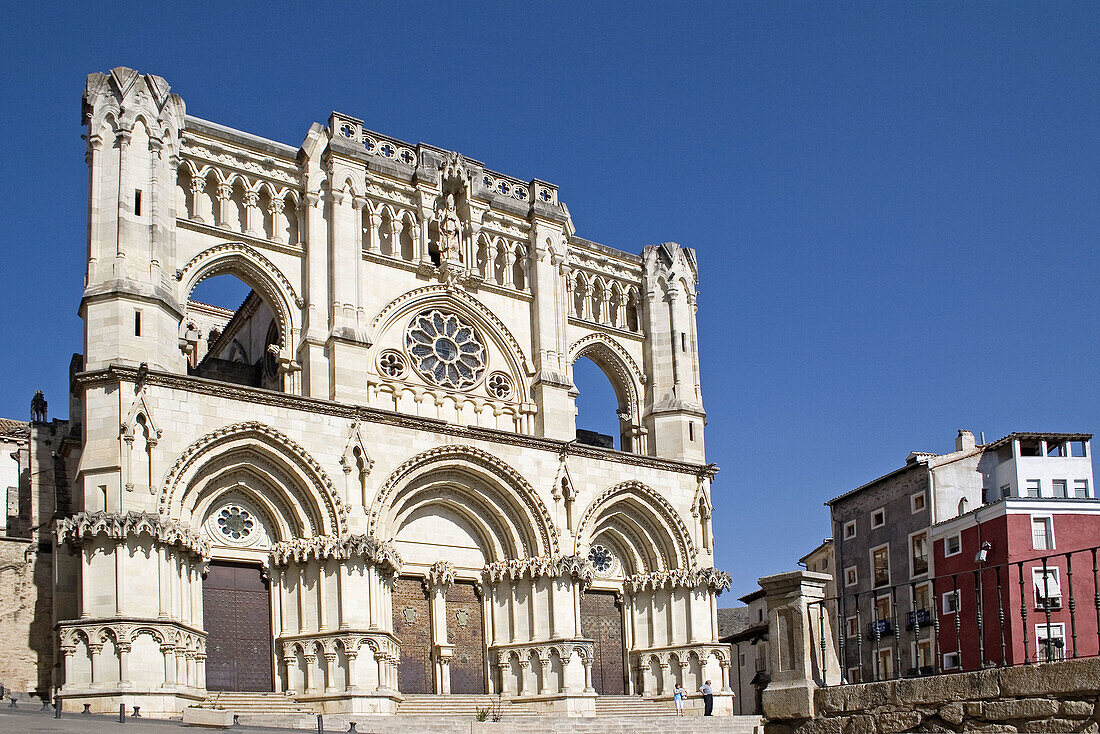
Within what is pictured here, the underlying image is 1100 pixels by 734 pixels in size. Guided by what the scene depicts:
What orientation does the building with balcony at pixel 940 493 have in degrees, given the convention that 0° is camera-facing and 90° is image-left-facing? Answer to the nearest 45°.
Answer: approximately 45°

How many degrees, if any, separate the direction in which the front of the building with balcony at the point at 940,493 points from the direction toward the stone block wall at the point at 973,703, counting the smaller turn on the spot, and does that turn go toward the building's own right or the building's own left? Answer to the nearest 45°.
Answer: approximately 45° to the building's own left

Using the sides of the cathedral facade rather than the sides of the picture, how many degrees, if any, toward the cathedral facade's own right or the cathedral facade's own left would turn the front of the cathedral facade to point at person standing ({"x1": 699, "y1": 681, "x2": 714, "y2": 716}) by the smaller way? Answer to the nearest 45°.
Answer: approximately 45° to the cathedral facade's own left

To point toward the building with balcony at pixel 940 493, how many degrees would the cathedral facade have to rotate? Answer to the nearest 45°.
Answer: approximately 90° to its left
